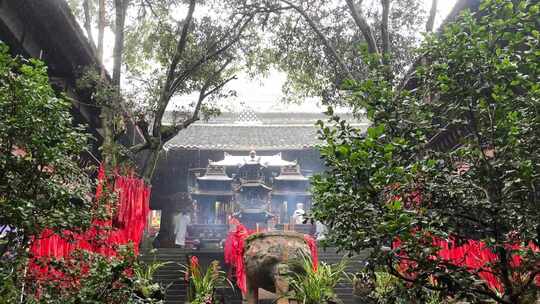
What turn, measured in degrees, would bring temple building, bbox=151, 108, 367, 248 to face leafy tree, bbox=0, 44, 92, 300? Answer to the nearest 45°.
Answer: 0° — it already faces it

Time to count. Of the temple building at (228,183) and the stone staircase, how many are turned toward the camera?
2

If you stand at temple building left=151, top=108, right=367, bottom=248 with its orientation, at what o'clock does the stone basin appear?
The stone basin is roughly at 12 o'clock from the temple building.

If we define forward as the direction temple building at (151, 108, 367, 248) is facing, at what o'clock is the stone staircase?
The stone staircase is roughly at 12 o'clock from the temple building.

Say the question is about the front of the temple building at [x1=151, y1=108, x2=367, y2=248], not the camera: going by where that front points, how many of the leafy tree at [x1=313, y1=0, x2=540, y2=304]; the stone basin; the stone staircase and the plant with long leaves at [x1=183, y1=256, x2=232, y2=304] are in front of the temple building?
4

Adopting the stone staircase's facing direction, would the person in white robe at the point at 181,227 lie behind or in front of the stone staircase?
behind

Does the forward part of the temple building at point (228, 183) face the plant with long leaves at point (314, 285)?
yes
